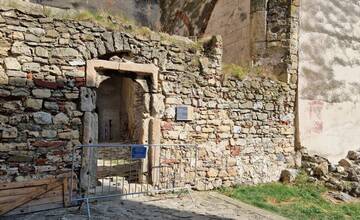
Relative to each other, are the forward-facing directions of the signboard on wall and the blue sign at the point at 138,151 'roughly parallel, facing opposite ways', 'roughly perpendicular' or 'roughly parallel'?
roughly parallel

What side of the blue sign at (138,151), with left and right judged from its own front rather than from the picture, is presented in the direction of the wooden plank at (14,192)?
right

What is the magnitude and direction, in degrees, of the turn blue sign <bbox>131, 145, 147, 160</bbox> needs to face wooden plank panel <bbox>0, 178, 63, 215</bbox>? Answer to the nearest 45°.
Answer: approximately 90° to its right

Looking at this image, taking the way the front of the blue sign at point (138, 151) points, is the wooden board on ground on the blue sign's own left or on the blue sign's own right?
on the blue sign's own right

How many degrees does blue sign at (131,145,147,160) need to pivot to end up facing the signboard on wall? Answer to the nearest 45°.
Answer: approximately 135° to its left

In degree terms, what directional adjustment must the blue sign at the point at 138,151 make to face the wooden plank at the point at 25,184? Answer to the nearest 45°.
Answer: approximately 90° to its right

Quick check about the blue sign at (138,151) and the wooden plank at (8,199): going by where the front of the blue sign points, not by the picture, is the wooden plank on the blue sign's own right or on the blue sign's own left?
on the blue sign's own right

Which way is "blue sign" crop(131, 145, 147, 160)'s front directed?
toward the camera

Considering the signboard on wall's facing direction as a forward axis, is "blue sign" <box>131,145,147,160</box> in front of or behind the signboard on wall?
in front

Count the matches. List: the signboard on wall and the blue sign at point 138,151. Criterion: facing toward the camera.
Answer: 2

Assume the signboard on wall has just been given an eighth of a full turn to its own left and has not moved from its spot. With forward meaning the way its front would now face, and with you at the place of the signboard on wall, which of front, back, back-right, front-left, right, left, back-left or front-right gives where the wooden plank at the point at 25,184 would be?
right

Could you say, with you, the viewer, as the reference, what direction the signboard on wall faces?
facing the viewer

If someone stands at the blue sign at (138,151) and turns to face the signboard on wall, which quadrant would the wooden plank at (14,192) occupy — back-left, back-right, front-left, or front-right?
back-left

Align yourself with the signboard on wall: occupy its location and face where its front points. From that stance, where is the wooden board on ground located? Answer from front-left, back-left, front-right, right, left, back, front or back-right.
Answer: front-right
